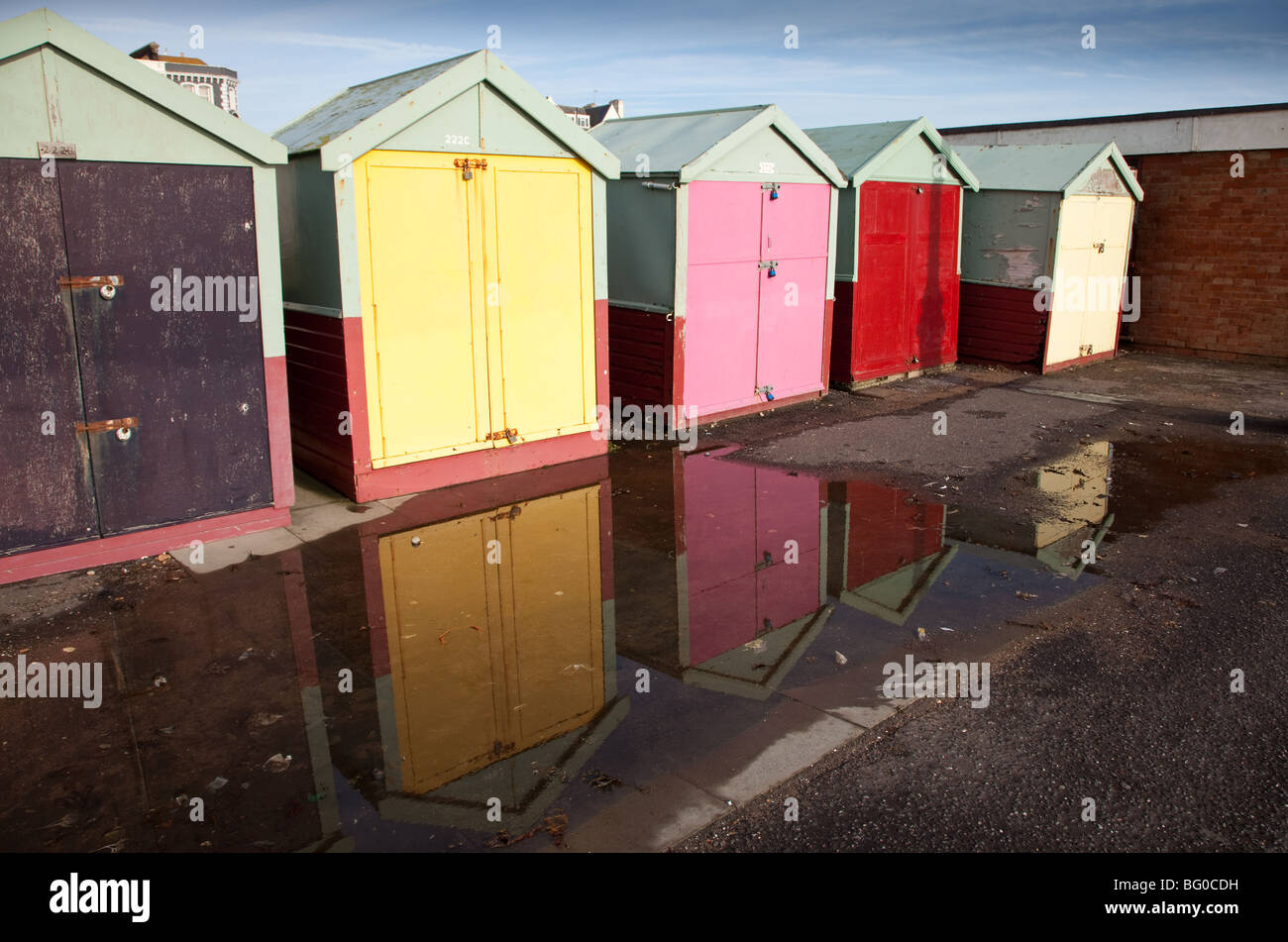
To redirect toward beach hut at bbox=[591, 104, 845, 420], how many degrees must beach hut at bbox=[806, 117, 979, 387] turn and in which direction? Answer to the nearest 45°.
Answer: approximately 90° to its right

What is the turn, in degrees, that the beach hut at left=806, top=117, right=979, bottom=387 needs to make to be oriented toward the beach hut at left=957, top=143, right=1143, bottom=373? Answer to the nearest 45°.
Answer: approximately 90° to its left

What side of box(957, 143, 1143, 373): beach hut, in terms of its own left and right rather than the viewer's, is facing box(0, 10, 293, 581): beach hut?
right

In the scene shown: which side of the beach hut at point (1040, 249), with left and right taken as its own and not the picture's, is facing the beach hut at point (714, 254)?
right

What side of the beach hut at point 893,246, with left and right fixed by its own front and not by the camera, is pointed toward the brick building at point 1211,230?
left

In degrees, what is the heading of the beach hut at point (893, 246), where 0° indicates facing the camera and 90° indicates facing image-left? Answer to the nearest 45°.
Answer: approximately 315°

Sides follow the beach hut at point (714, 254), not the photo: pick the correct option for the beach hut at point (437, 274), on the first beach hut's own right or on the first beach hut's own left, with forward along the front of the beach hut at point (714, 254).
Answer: on the first beach hut's own right
